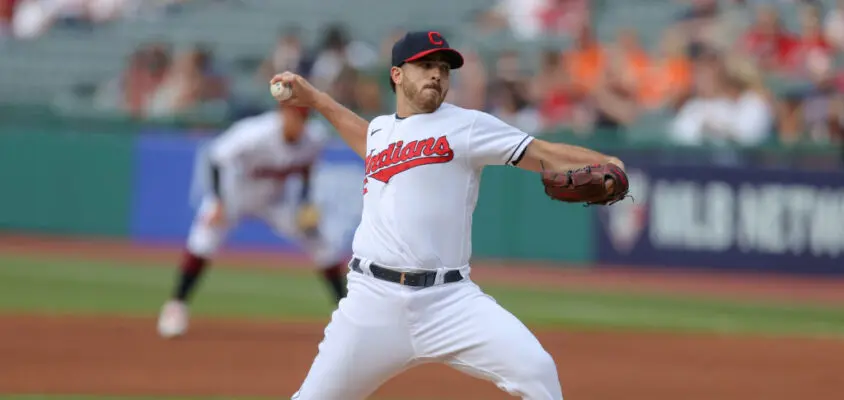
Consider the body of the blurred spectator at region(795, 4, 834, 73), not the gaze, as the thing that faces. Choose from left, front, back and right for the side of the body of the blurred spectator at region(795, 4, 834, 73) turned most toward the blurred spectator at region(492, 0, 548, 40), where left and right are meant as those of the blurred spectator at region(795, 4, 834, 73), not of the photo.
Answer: right

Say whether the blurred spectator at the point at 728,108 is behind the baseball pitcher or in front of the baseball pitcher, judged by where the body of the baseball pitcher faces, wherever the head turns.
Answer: behind

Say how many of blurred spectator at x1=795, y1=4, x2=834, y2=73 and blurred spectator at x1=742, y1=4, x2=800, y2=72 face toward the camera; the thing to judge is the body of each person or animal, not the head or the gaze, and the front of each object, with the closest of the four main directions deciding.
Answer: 2

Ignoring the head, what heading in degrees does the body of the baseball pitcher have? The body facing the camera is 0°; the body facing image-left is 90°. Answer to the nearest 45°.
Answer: approximately 0°

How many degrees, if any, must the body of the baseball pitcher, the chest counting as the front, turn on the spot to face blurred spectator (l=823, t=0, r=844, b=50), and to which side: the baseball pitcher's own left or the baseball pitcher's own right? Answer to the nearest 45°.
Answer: approximately 135° to the baseball pitcher's own left
